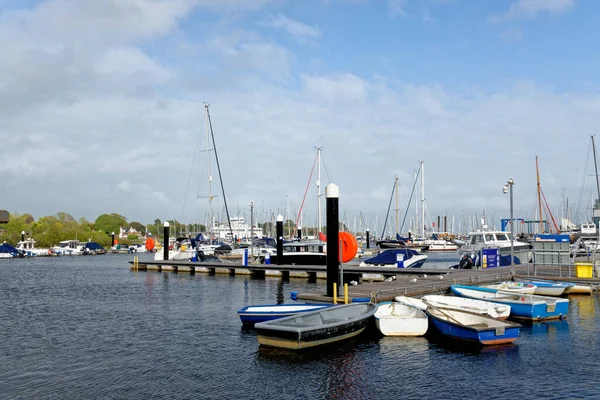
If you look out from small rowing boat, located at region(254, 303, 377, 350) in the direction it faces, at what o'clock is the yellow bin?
The yellow bin is roughly at 12 o'clock from the small rowing boat.

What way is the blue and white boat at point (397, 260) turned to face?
to the viewer's right

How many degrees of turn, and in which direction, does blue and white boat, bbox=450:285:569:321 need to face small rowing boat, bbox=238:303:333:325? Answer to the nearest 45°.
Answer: approximately 90° to its left

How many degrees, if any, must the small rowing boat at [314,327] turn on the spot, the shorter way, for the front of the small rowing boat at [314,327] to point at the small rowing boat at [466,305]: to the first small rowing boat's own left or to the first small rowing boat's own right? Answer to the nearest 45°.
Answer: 0° — it already faces it

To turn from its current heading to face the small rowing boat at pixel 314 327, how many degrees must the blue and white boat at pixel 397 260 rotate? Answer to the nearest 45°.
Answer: approximately 90° to its right

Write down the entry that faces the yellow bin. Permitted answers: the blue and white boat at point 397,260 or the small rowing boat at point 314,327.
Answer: the small rowing boat

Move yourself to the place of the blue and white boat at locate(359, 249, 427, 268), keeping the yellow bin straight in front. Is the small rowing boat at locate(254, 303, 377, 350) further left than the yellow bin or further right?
right

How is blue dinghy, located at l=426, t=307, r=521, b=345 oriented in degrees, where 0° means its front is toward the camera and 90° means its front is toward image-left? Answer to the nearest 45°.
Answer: approximately 135°

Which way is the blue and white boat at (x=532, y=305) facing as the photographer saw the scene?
facing away from the viewer and to the left of the viewer

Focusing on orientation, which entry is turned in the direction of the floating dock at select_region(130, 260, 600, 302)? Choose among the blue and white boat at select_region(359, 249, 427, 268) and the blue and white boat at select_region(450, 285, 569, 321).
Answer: the blue and white boat at select_region(450, 285, 569, 321)
